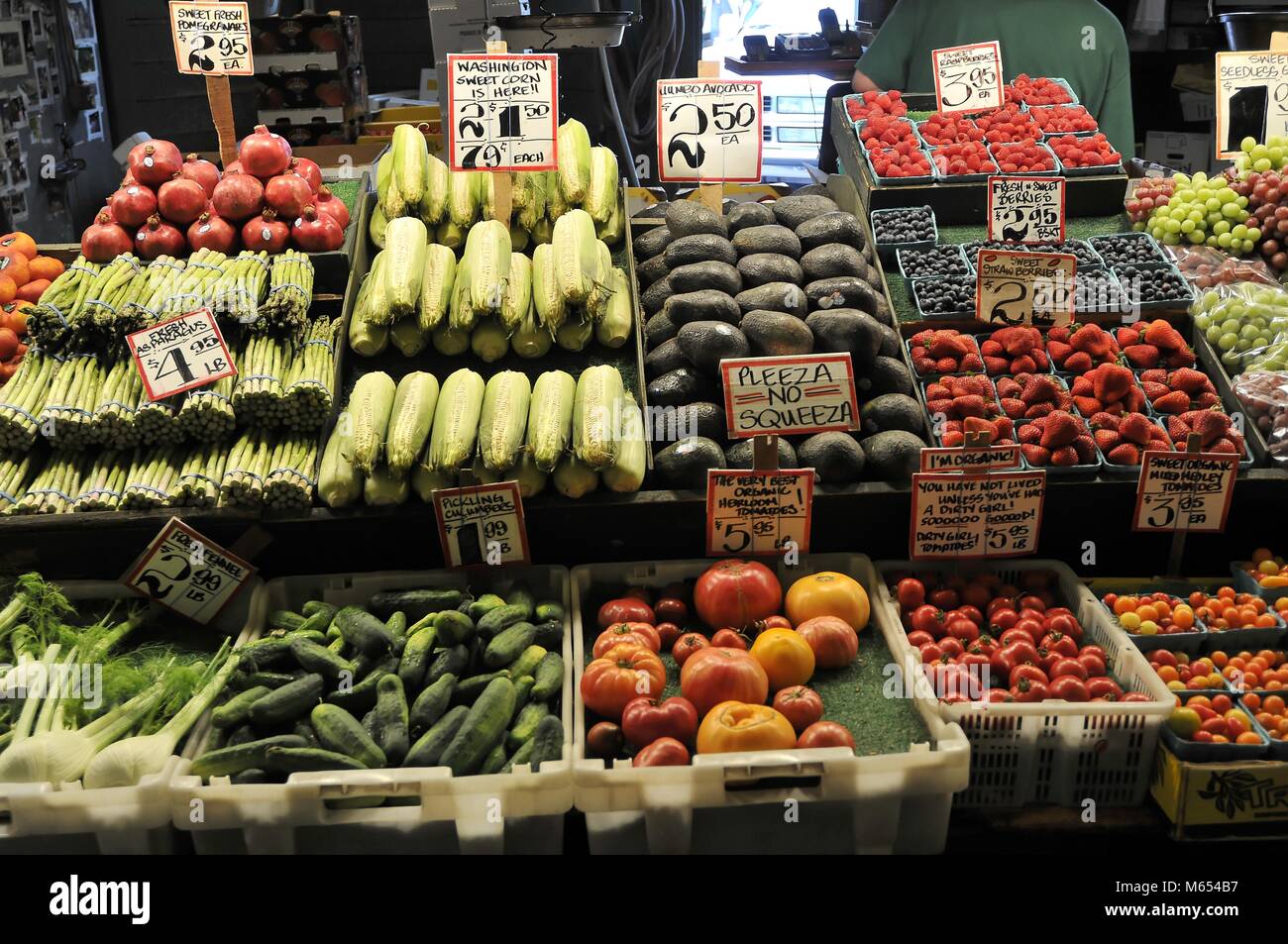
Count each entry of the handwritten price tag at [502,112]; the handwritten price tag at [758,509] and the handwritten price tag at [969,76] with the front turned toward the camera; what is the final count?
3

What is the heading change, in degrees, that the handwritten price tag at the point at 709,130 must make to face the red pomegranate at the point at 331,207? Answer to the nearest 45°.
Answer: approximately 90° to its right

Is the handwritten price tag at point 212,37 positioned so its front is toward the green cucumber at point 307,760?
yes

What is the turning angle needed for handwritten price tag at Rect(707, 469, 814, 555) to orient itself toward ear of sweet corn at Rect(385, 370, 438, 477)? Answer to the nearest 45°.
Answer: approximately 90° to its right

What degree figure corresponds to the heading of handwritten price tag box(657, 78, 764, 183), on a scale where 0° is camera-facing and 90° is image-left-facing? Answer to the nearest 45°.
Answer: approximately 0°
